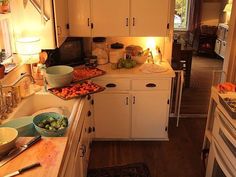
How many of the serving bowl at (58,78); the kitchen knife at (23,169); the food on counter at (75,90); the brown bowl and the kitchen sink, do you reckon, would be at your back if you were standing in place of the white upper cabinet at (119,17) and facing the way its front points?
0

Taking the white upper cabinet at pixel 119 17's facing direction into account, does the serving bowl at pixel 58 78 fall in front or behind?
in front

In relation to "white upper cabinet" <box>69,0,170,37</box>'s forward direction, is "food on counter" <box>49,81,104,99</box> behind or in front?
in front

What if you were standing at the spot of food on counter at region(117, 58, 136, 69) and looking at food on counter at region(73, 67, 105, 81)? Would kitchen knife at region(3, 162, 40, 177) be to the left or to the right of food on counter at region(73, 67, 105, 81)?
left

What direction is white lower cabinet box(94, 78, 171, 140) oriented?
toward the camera

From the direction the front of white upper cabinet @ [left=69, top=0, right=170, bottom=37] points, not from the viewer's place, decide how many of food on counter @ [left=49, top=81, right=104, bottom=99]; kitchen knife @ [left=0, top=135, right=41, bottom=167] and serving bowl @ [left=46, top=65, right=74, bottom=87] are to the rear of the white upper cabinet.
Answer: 0

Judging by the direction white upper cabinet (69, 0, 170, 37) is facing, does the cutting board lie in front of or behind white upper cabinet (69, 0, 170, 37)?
in front

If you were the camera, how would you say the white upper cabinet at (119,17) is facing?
facing the viewer

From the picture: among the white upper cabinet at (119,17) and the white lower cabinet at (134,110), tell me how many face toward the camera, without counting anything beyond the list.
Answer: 2

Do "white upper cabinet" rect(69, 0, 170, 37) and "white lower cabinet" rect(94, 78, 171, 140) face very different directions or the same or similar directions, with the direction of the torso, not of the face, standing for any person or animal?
same or similar directions

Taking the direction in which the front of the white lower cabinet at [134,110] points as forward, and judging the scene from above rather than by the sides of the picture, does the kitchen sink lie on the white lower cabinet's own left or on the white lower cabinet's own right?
on the white lower cabinet's own right

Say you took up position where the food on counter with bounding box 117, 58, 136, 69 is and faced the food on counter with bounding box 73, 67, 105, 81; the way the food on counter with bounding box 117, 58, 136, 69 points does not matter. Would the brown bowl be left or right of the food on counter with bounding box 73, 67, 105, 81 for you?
left
